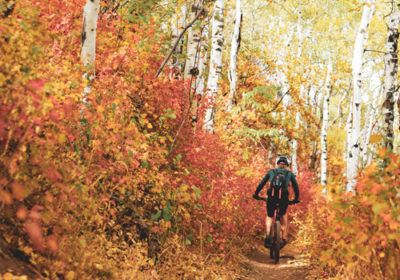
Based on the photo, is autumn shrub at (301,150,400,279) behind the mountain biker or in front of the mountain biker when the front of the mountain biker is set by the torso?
behind

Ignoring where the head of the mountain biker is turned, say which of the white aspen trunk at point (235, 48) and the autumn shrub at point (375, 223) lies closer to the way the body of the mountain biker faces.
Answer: the white aspen trunk

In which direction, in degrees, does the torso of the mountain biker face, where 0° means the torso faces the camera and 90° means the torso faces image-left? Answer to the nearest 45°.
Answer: approximately 180°

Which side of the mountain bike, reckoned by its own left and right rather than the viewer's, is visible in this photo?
back
